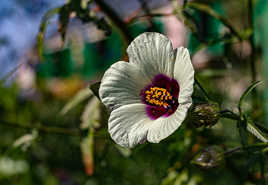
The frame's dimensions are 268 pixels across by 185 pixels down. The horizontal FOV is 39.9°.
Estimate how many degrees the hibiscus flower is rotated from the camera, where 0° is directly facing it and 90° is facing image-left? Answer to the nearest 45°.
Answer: approximately 45°
